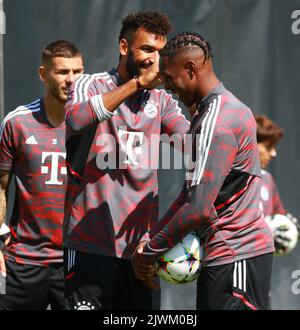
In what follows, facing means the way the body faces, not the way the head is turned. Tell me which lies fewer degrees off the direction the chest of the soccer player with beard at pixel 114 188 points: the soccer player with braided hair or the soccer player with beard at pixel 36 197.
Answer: the soccer player with braided hair

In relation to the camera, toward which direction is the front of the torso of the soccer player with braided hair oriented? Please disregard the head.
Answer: to the viewer's left

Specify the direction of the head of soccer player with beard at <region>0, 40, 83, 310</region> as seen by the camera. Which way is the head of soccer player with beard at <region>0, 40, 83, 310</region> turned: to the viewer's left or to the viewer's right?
to the viewer's right

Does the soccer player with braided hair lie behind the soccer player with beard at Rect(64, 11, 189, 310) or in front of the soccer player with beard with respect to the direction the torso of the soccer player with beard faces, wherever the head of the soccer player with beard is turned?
in front

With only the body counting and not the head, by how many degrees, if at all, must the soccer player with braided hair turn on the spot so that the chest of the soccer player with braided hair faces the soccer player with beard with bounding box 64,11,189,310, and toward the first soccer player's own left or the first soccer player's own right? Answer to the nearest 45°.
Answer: approximately 45° to the first soccer player's own right

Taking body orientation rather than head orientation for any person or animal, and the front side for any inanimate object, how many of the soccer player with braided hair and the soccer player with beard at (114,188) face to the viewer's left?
1

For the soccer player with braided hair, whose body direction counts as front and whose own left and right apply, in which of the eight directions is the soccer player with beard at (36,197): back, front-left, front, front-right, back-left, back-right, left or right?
front-right
